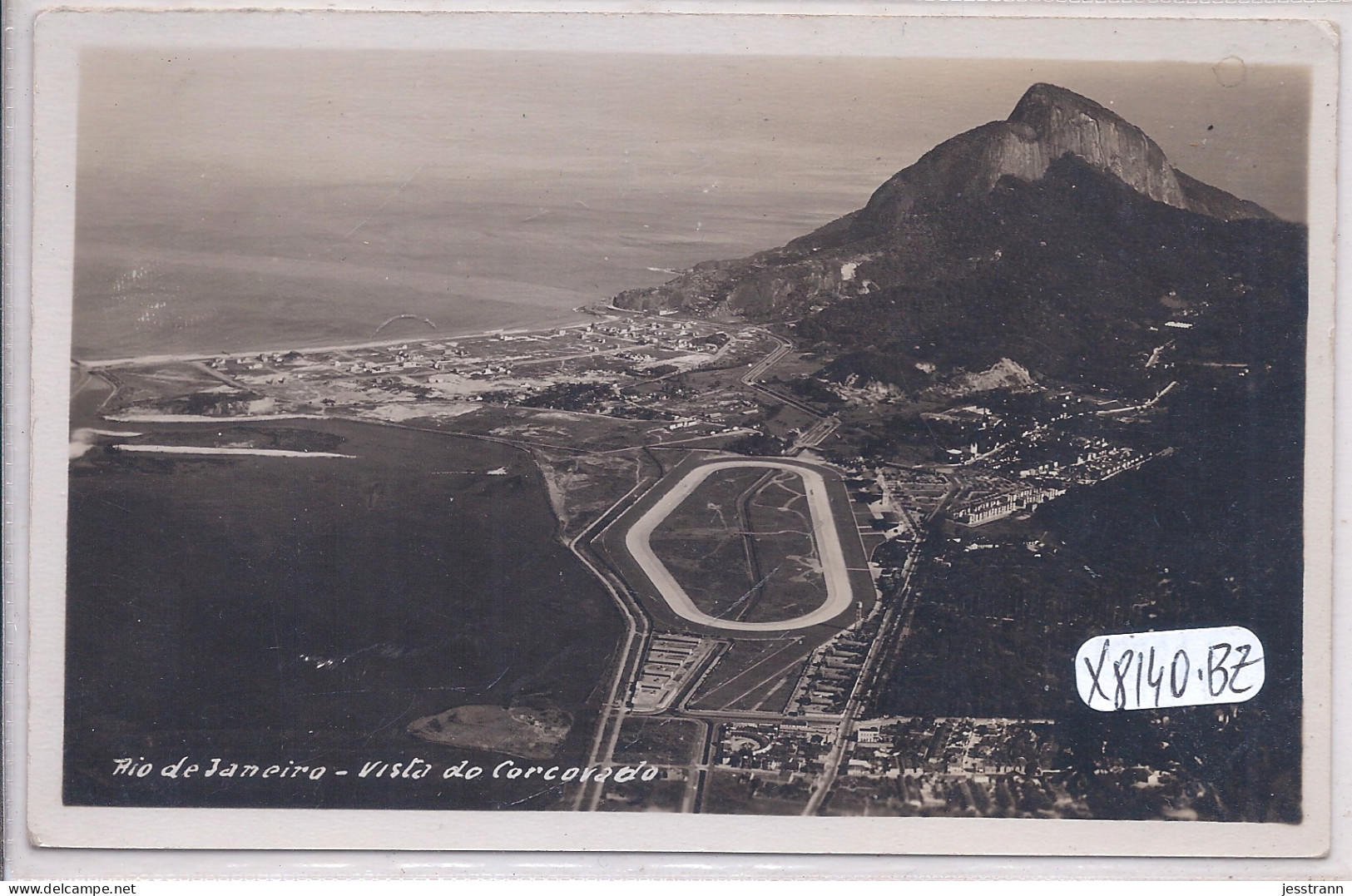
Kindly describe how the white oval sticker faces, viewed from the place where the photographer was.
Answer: facing the viewer
